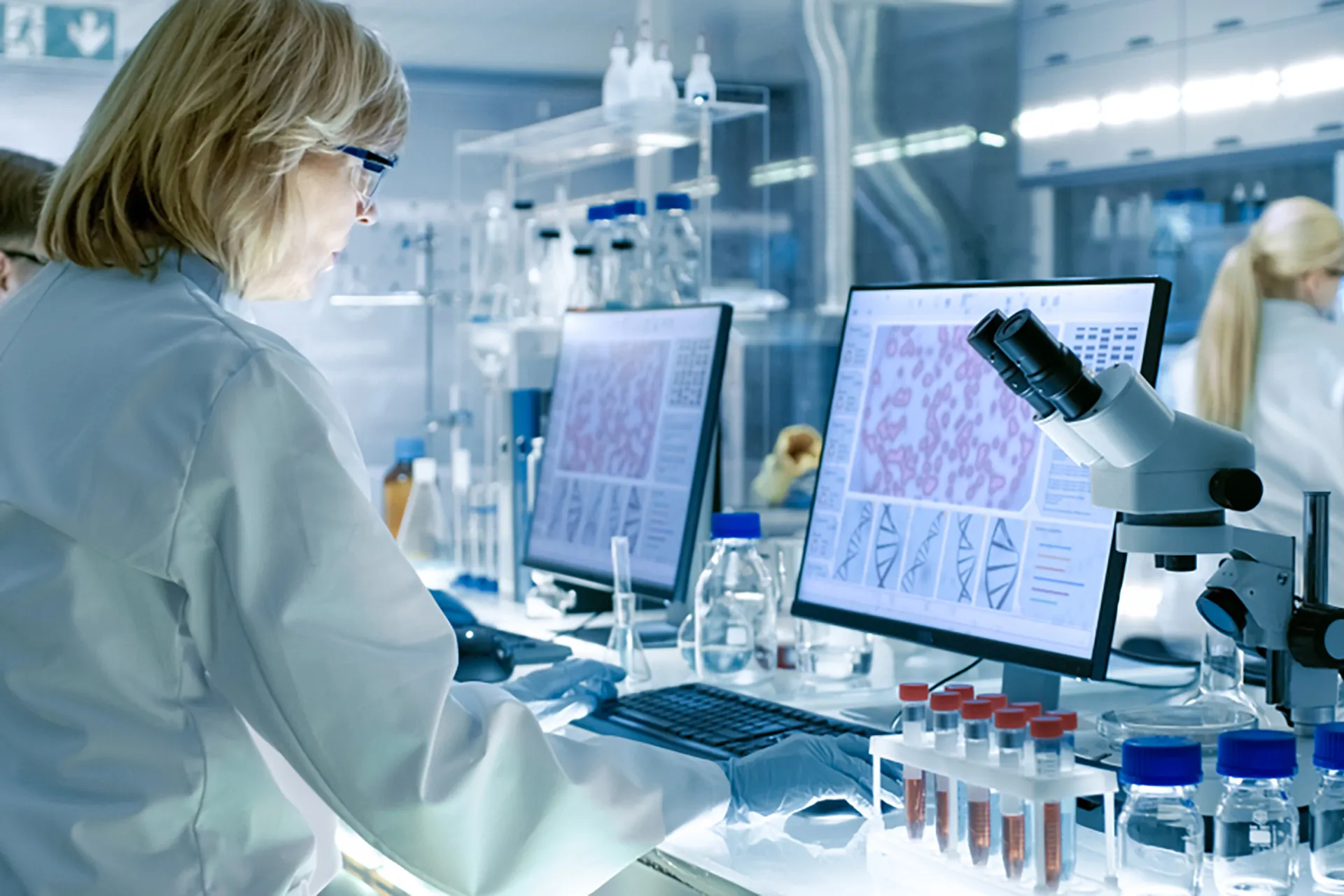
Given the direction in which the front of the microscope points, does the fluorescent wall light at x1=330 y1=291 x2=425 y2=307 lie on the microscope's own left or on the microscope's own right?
on the microscope's own right

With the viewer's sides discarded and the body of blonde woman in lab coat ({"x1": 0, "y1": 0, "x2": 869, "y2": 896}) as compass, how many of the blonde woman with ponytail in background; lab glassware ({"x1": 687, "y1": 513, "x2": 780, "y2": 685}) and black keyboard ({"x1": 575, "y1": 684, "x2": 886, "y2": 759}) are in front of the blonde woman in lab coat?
3

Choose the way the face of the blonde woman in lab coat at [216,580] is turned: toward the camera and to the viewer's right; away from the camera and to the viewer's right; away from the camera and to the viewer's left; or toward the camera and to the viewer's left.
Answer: away from the camera and to the viewer's right

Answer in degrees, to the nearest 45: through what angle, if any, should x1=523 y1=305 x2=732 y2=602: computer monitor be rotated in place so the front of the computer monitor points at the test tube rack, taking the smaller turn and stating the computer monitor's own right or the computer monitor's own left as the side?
approximately 45° to the computer monitor's own left

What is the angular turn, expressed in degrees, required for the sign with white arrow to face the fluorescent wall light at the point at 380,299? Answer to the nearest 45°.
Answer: approximately 90° to its left

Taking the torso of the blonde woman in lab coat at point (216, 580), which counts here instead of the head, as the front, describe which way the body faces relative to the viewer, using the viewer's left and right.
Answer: facing away from the viewer and to the right of the viewer

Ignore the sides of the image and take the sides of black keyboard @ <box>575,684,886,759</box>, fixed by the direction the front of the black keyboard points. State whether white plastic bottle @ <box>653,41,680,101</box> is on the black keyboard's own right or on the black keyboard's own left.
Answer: on the black keyboard's own right

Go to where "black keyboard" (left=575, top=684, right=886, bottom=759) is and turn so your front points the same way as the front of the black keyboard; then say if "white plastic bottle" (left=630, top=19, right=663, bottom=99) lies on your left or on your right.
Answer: on your right

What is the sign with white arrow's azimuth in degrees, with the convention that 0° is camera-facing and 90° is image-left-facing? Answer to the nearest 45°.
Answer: approximately 0°

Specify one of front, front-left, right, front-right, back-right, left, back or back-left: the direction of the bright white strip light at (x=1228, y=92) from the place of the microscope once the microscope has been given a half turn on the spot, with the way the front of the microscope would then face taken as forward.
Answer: front-left
